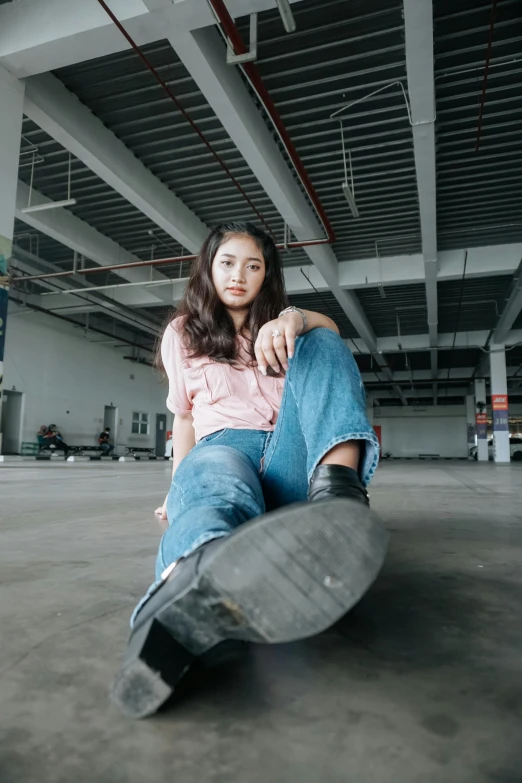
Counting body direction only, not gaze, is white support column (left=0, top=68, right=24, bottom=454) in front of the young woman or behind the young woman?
behind

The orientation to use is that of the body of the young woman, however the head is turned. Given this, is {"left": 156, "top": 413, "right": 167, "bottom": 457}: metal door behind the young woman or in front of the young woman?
behind

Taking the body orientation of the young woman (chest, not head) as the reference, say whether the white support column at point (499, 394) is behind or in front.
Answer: behind

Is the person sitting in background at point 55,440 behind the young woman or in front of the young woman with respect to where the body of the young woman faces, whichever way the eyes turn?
behind

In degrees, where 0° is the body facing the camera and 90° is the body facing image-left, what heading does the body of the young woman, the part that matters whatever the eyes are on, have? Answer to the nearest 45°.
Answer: approximately 0°

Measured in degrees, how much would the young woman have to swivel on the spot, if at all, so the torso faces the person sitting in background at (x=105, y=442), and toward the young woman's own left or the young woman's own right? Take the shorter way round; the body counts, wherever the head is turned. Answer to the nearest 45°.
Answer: approximately 180°

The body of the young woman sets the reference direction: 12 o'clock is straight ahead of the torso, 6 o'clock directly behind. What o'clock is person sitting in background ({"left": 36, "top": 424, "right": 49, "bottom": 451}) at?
The person sitting in background is roughly at 5 o'clock from the young woman.
